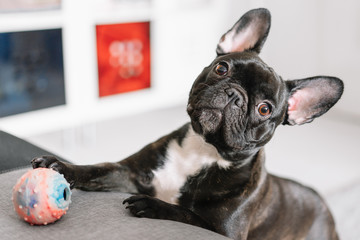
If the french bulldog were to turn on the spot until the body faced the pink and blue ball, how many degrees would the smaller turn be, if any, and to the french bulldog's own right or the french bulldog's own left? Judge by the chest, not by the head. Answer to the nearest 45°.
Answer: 0° — it already faces it

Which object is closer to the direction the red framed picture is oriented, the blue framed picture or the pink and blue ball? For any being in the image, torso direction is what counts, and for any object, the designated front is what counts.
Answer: the pink and blue ball

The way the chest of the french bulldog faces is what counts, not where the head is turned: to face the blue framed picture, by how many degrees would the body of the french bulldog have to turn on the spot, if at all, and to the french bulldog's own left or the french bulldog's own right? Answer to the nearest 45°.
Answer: approximately 90° to the french bulldog's own right

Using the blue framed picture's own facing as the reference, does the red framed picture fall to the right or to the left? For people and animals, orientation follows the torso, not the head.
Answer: on its left

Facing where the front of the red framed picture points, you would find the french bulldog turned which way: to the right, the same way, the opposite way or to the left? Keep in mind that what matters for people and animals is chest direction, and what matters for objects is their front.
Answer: to the right

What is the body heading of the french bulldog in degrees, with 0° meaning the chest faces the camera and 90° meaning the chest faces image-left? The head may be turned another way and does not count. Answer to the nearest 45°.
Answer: approximately 45°
